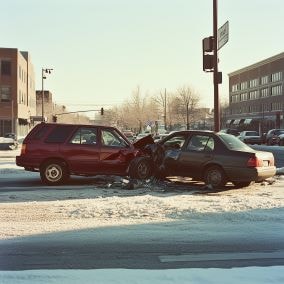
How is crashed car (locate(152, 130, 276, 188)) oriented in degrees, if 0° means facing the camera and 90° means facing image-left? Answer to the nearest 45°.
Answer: approximately 135°

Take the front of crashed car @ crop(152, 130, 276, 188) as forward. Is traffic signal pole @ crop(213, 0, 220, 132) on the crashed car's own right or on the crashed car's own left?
on the crashed car's own right

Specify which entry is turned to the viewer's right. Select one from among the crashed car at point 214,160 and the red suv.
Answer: the red suv

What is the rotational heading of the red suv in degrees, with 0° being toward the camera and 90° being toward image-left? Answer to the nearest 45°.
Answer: approximately 270°

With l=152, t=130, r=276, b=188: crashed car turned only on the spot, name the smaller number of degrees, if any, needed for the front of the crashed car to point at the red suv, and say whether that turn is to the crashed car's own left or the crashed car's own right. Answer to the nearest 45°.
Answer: approximately 45° to the crashed car's own left

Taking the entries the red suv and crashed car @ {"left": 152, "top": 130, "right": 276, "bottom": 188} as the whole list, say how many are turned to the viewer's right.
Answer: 1

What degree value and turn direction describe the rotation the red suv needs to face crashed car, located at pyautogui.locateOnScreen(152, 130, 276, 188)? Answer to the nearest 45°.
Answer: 0° — it already faces it
